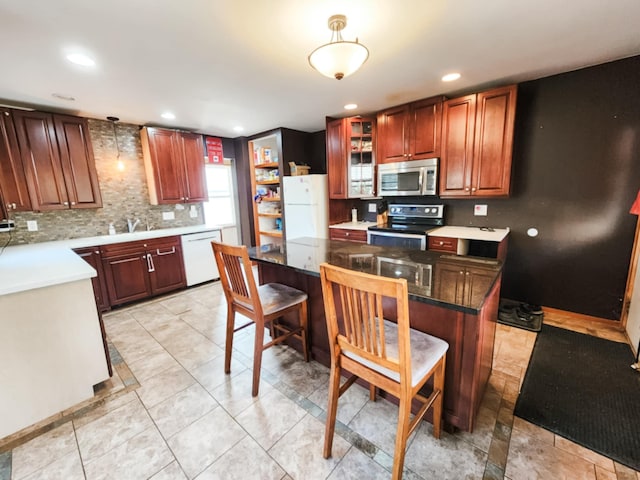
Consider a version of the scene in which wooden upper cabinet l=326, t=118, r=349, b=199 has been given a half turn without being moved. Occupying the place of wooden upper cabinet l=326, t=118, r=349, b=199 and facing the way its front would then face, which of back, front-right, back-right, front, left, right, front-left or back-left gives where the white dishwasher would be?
back-left

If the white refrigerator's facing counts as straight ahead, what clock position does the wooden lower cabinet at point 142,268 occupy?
The wooden lower cabinet is roughly at 1 o'clock from the white refrigerator.

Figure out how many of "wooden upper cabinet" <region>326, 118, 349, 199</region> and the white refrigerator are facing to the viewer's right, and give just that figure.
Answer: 0

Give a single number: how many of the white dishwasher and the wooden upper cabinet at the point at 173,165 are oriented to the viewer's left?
0

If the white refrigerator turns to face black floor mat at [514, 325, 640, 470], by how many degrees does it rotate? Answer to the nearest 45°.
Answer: approximately 90° to its left

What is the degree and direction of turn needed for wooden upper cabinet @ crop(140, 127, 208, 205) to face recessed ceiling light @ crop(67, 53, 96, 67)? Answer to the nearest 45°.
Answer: approximately 45° to its right

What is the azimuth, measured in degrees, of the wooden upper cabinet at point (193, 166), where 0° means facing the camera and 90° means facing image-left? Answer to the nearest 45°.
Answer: approximately 315°
